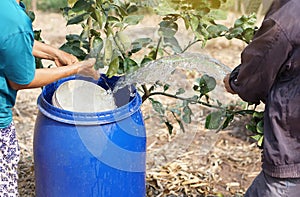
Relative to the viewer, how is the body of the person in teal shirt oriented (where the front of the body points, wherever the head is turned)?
to the viewer's right
